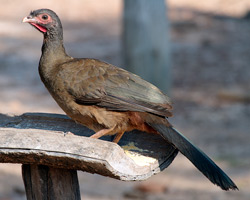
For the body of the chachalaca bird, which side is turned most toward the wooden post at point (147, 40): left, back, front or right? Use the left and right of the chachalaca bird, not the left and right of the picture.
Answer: right

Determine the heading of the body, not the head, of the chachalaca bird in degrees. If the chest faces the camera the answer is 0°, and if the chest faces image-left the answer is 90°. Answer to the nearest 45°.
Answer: approximately 90°
